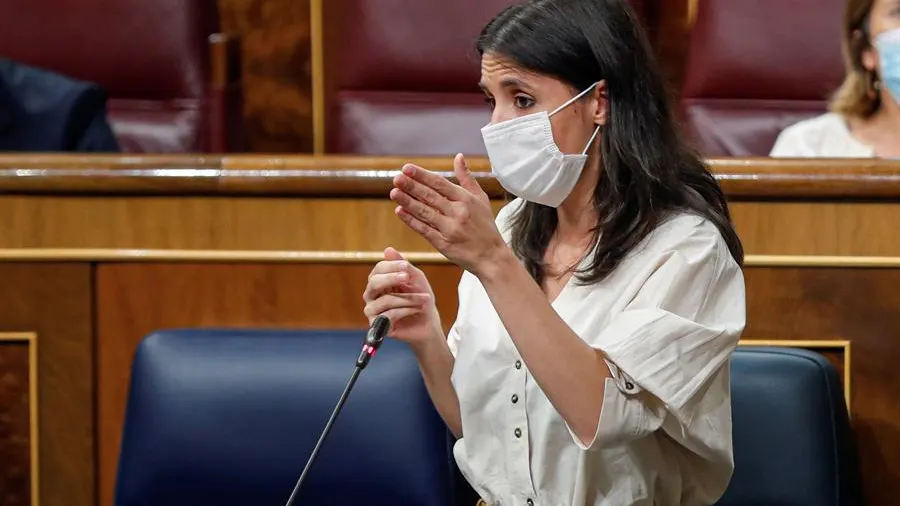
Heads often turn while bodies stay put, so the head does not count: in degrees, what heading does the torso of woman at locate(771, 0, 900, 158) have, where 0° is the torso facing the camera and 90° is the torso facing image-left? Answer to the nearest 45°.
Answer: approximately 0°

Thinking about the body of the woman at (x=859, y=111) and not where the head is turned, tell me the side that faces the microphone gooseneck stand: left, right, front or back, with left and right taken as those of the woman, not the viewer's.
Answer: front

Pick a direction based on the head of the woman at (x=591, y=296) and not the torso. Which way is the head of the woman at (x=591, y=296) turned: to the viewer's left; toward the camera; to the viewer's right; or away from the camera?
to the viewer's left

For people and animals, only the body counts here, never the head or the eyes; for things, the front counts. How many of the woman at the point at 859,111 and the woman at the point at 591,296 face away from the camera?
0

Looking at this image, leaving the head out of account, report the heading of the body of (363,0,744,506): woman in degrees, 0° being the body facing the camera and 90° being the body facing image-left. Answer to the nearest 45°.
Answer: approximately 45°
